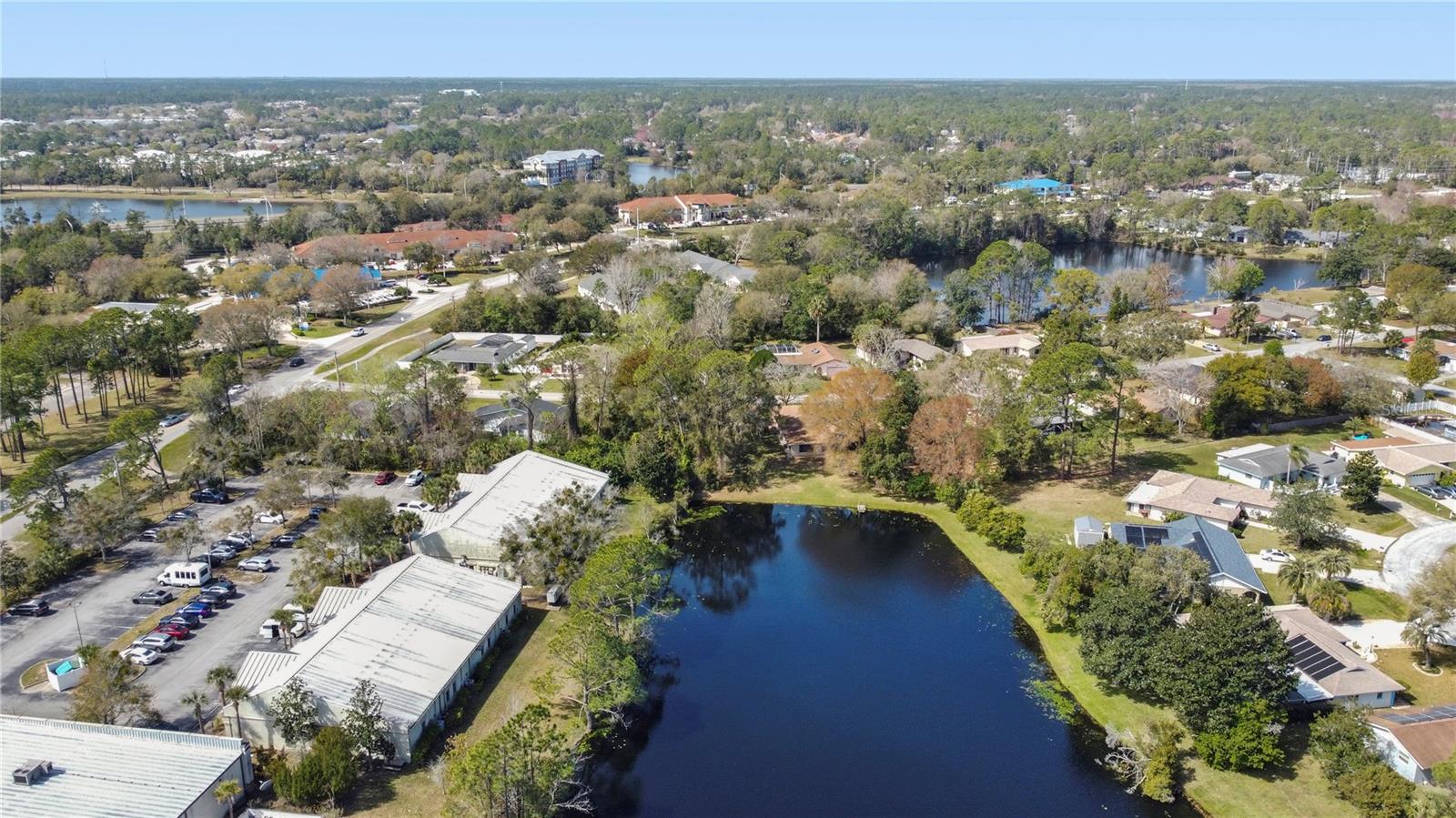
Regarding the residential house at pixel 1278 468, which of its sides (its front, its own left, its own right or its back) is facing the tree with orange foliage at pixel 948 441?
right

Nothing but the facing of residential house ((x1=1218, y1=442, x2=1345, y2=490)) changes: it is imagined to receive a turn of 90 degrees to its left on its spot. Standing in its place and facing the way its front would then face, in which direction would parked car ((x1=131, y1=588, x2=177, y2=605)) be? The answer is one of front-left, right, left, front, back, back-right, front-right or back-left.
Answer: back

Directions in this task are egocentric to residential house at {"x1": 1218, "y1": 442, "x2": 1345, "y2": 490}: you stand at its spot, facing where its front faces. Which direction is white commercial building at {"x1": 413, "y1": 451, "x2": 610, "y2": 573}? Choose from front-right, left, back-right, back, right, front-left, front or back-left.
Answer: right

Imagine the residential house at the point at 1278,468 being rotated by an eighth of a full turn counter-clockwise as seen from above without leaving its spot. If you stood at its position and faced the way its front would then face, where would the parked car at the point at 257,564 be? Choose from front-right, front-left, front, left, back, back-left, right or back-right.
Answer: back-right

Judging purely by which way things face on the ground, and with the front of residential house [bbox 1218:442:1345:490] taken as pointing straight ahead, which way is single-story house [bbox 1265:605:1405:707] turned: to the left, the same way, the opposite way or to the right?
to the left

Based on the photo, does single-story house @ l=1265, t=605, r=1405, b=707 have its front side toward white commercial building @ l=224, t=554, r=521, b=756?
no

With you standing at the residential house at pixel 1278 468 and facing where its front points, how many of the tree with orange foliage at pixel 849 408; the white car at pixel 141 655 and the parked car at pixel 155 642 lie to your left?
0

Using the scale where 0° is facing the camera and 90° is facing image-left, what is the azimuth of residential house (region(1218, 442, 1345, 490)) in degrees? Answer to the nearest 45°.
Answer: approximately 315°

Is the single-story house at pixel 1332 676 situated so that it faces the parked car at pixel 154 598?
no

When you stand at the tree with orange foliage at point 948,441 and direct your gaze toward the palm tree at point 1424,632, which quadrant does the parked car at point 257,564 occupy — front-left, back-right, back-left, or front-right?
back-right

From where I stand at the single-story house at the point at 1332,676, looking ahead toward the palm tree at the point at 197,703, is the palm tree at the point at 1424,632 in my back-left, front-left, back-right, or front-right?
back-right

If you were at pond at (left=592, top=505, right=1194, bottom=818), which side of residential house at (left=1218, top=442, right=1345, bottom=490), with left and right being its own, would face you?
right

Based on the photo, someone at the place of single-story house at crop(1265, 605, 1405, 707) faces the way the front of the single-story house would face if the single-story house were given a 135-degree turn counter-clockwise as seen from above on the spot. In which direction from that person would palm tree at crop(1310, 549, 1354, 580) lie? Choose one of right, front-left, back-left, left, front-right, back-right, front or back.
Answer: right

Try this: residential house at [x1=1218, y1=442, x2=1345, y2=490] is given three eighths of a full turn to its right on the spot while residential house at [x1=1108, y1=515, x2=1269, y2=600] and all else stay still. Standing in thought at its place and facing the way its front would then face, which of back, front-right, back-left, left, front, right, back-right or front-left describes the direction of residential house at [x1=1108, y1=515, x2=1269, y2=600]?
left

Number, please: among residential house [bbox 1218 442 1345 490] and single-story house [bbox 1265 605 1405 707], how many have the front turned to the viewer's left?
0

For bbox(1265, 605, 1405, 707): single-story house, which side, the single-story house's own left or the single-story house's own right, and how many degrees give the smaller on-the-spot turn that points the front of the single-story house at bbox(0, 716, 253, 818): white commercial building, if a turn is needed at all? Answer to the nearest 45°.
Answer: approximately 180°

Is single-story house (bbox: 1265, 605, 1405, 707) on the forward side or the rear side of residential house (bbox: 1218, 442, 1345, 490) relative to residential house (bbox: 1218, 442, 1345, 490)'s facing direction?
on the forward side

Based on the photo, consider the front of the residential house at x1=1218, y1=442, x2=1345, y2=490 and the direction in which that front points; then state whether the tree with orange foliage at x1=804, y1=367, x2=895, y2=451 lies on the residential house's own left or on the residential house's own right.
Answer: on the residential house's own right

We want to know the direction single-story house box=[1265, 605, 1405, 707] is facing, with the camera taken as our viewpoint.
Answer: facing away from the viewer and to the right of the viewer
